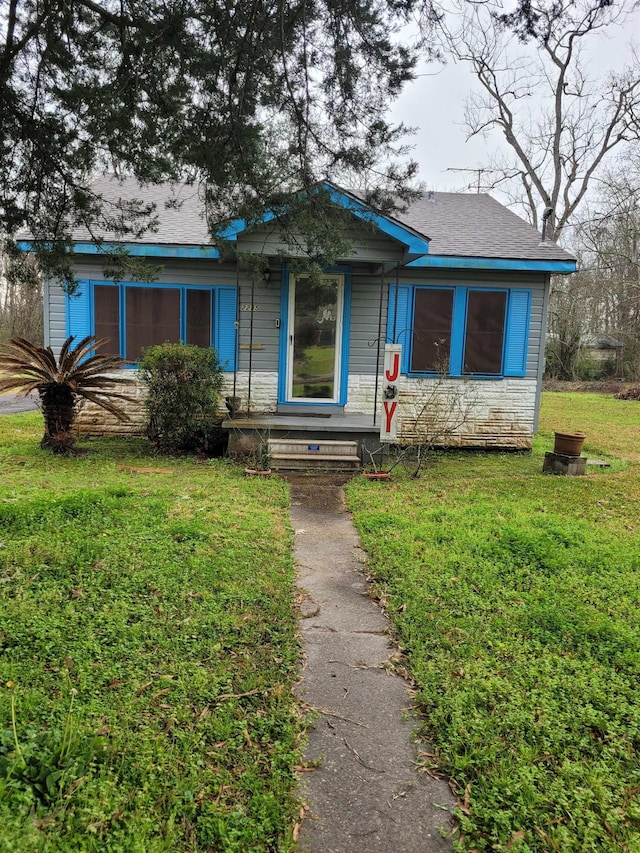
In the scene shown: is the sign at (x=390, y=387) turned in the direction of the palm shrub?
no

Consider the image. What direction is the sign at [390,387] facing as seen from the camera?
toward the camera

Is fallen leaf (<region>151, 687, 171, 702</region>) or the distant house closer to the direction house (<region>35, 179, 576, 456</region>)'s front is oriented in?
the fallen leaf

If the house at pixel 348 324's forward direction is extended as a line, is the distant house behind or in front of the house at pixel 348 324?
behind

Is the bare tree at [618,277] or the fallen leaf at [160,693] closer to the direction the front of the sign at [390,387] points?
the fallen leaf

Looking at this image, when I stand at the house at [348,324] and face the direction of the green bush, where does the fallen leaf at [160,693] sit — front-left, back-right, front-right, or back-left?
front-left

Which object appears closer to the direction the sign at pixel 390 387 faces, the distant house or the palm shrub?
the palm shrub

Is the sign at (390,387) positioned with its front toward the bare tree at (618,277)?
no

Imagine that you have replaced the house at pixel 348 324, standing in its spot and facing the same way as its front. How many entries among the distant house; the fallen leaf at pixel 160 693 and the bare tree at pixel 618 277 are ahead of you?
1

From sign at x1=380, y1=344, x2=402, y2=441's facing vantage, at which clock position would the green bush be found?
The green bush is roughly at 3 o'clock from the sign.

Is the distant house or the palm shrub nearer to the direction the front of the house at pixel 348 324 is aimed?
the palm shrub

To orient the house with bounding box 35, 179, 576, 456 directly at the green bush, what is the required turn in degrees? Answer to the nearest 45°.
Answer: approximately 45° to its right

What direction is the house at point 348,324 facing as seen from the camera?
toward the camera

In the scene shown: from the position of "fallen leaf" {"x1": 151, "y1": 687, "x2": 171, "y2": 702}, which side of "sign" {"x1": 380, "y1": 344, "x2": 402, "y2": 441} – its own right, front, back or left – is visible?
front

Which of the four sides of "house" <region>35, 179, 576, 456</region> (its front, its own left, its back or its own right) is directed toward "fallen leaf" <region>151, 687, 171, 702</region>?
front

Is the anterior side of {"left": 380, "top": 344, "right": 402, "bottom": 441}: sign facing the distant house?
no
